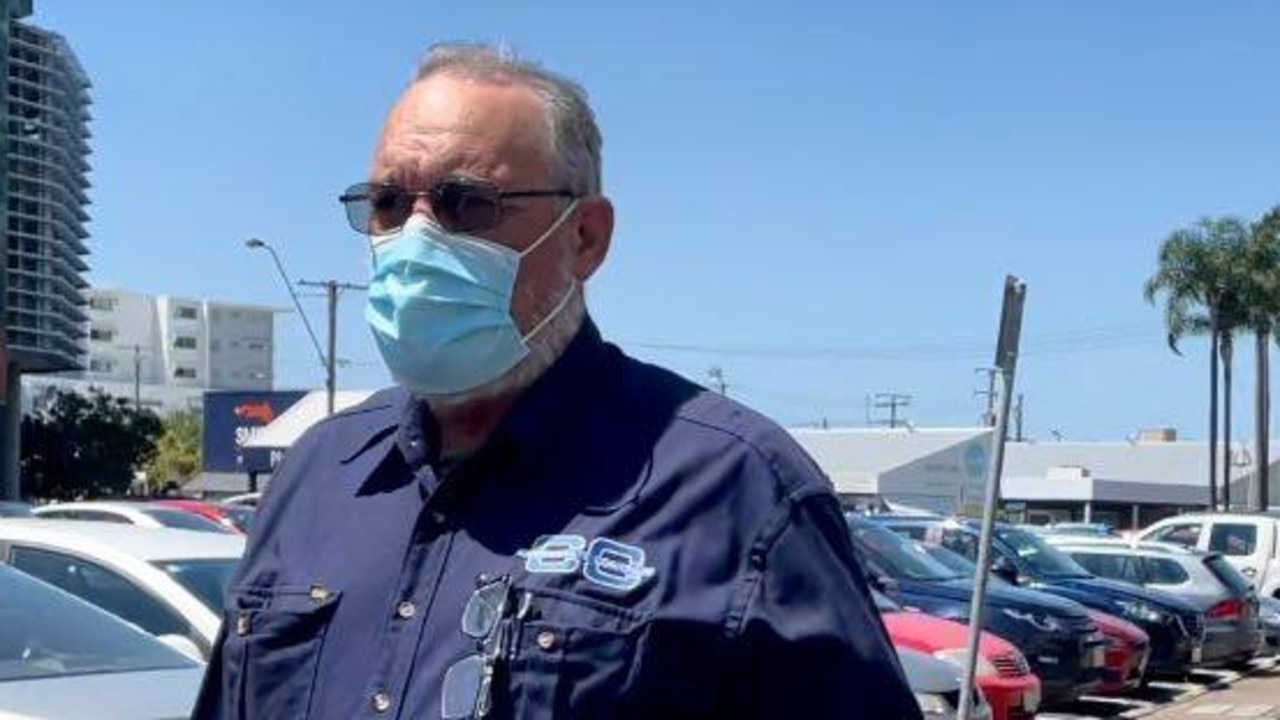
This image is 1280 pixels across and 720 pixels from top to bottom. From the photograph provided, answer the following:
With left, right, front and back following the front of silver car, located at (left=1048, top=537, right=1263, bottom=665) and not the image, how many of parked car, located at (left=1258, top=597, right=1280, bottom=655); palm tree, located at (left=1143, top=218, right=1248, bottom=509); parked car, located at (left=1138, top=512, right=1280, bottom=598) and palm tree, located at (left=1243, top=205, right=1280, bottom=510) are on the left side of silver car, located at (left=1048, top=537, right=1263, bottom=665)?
0

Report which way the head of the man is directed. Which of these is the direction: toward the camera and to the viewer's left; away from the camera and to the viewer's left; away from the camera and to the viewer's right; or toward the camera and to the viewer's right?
toward the camera and to the viewer's left

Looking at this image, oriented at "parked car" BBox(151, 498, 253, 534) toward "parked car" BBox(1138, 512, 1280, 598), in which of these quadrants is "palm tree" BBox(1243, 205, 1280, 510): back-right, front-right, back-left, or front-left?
front-left

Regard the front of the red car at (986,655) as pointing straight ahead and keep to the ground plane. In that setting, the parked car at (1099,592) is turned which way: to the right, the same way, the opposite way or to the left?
the same way

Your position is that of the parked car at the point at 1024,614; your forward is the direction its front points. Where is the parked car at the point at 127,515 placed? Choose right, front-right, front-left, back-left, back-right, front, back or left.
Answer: back-right

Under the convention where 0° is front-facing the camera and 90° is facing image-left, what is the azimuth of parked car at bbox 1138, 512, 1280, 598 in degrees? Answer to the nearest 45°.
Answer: approximately 90°

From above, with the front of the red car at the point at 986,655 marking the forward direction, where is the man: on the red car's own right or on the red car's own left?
on the red car's own right

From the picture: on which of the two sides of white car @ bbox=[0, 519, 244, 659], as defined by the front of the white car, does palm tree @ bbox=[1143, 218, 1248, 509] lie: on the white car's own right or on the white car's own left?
on the white car's own left

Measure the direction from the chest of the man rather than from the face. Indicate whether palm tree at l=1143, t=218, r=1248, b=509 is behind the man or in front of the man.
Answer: behind

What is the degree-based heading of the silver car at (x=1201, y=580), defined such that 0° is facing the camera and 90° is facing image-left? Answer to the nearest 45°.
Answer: approximately 135°

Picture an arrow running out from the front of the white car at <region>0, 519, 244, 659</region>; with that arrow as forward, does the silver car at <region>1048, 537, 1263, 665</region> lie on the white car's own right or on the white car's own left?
on the white car's own left

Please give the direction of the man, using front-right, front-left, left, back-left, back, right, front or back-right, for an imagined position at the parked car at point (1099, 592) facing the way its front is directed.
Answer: front-right

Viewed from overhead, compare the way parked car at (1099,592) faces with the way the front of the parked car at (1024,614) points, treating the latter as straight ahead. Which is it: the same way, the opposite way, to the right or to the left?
the same way

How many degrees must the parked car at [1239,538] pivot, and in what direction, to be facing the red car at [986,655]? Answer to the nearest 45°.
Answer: approximately 90° to its left

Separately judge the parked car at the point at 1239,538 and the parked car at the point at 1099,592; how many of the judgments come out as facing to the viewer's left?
1

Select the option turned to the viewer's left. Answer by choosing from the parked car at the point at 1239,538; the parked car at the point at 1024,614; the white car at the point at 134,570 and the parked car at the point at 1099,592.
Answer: the parked car at the point at 1239,538

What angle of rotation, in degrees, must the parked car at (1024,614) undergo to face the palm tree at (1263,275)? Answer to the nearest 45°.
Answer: approximately 135° to its left

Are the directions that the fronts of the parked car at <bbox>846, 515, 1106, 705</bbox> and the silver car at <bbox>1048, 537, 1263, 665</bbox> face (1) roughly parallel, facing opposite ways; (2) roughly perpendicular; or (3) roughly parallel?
roughly parallel, facing opposite ways

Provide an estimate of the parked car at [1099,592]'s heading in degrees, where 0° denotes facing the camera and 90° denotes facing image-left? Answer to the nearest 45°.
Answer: approximately 315°

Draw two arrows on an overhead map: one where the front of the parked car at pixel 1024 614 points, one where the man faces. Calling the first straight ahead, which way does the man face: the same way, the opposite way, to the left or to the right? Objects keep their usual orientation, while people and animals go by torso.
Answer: to the right
